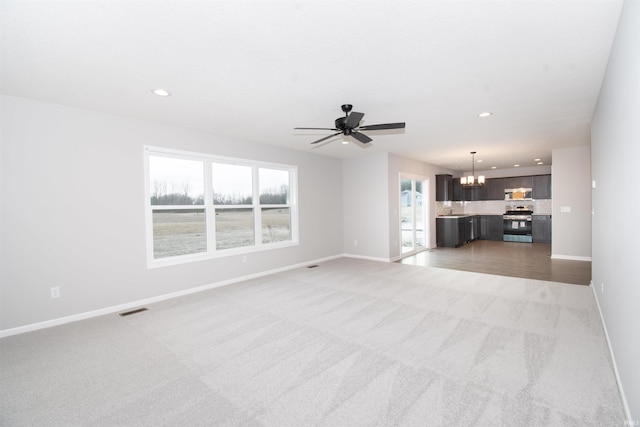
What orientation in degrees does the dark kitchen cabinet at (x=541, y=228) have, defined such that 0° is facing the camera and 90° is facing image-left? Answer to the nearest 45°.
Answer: approximately 0°

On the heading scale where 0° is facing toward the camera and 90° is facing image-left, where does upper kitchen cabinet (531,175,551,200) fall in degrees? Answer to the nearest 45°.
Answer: approximately 0°
